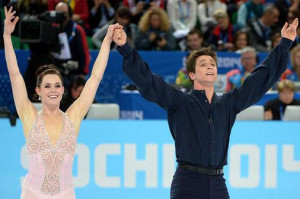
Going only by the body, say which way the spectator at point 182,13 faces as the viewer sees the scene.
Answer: toward the camera

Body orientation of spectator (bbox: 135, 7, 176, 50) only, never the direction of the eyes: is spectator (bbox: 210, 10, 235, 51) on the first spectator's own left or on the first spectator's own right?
on the first spectator's own left

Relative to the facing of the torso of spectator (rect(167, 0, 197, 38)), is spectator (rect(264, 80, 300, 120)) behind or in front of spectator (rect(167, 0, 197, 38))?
in front

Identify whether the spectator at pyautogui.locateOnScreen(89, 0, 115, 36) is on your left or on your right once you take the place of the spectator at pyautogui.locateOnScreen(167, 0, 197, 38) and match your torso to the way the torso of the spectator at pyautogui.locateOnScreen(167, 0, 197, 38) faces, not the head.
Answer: on your right

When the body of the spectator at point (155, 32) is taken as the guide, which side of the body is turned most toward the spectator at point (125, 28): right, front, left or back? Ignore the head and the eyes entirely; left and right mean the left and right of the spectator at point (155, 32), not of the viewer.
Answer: right

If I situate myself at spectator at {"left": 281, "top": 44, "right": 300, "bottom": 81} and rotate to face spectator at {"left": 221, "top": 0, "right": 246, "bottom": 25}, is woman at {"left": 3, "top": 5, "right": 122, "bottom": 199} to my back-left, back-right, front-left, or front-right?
back-left

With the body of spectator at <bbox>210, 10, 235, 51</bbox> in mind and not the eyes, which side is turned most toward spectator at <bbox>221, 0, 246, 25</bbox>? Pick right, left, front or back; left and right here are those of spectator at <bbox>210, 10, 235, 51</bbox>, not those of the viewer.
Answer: back

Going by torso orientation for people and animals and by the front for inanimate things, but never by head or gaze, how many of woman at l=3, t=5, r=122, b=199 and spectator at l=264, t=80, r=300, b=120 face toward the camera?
2

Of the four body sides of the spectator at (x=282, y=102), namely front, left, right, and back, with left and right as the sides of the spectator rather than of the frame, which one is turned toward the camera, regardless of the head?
front

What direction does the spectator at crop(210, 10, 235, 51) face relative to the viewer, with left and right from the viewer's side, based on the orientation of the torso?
facing the viewer

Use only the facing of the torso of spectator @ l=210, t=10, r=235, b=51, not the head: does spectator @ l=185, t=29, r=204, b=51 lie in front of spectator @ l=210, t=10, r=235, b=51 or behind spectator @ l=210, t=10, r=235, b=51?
in front

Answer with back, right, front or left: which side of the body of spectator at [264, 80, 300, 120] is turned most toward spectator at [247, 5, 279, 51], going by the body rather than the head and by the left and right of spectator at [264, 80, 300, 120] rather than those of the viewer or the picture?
back
